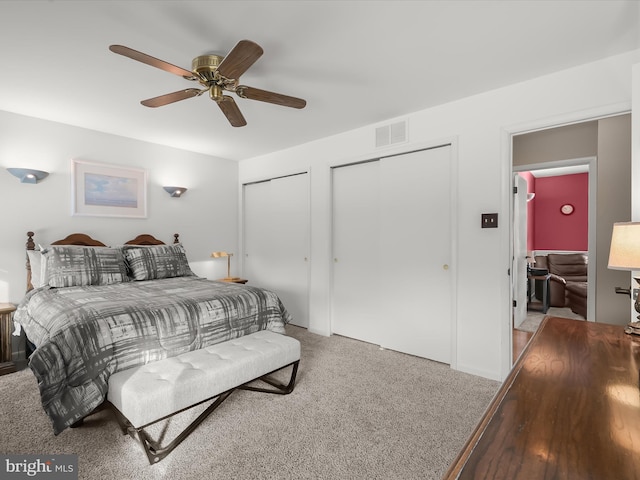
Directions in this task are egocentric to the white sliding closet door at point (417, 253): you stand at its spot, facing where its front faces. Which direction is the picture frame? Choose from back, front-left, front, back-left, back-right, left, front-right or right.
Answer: front-right

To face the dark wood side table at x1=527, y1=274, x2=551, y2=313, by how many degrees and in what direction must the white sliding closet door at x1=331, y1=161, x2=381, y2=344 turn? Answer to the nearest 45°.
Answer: approximately 180°

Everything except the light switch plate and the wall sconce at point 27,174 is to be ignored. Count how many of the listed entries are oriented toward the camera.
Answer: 2

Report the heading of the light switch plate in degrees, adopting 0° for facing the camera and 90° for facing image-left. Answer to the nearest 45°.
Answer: approximately 0°

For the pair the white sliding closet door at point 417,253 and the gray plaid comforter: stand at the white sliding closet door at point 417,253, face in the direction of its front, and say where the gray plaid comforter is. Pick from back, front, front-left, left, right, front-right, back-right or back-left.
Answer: front

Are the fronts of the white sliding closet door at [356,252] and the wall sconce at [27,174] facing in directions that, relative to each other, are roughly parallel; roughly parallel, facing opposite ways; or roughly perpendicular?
roughly perpendicular

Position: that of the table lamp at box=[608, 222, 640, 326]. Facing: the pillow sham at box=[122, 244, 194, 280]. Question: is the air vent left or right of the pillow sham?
right

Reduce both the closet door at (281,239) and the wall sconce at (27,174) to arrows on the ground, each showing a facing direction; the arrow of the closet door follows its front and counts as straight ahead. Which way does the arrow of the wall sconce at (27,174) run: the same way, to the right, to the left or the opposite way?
to the left

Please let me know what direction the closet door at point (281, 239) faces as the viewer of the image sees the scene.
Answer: facing the viewer and to the left of the viewer

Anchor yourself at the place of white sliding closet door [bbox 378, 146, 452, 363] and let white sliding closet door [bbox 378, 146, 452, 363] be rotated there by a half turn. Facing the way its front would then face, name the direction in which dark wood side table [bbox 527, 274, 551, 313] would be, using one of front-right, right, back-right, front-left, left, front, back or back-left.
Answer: front

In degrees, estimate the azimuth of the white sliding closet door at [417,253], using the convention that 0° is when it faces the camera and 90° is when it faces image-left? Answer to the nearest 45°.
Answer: approximately 45°
